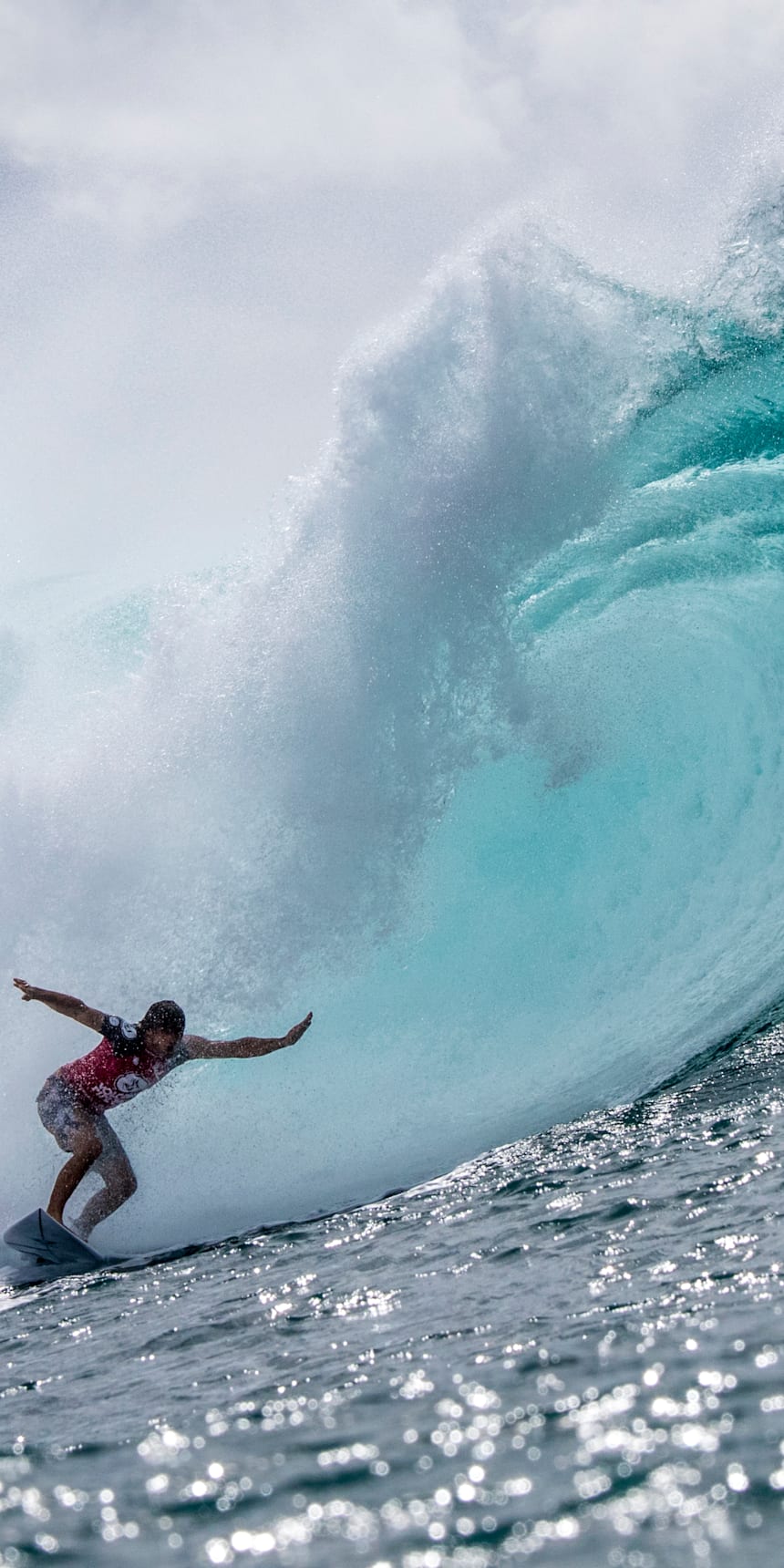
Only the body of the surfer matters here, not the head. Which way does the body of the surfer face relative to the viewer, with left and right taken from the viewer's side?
facing the viewer and to the right of the viewer
